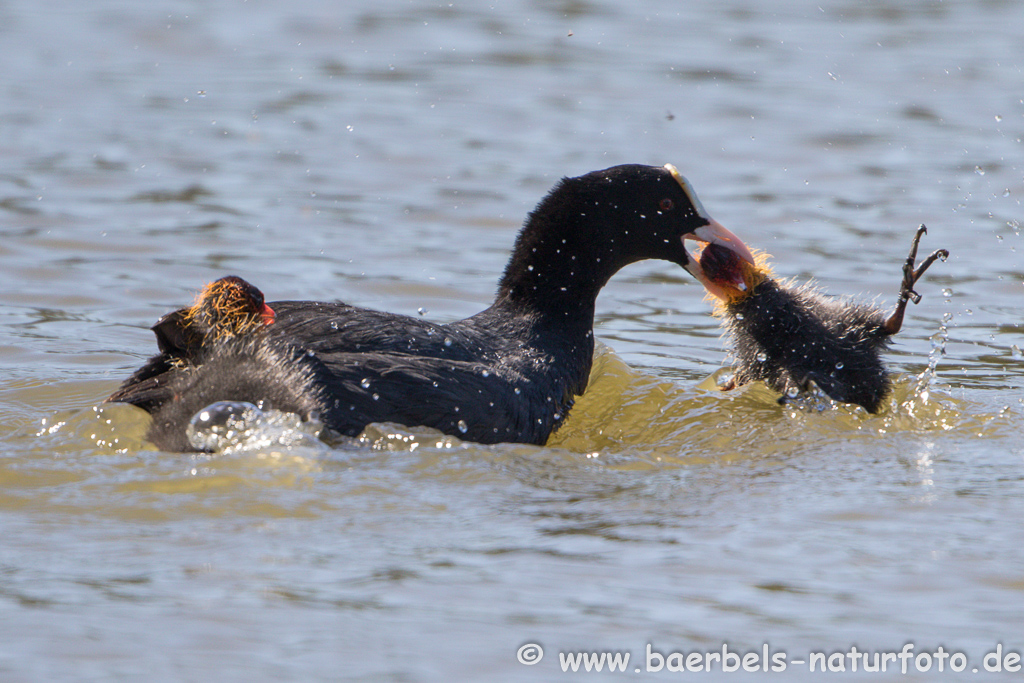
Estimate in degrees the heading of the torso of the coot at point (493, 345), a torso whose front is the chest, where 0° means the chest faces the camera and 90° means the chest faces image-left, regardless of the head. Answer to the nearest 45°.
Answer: approximately 270°

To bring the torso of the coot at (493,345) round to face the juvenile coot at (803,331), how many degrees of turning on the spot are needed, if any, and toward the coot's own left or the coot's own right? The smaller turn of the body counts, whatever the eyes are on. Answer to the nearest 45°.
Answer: approximately 45° to the coot's own left
